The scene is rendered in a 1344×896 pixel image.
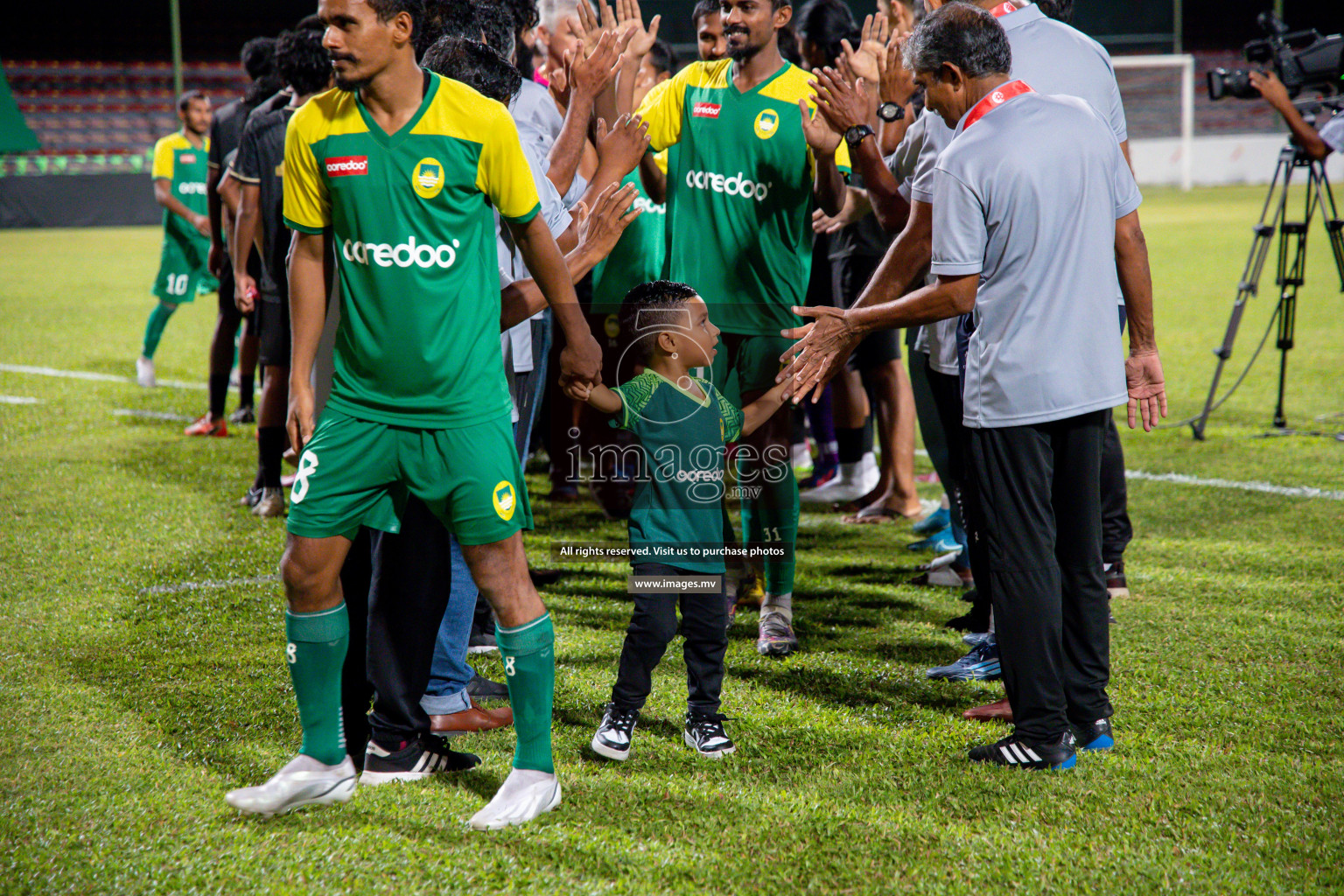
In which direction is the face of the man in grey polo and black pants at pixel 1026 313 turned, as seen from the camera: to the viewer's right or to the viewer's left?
to the viewer's left

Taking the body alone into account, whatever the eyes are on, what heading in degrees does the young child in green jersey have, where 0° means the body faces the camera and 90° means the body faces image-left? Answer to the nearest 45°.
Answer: approximately 315°

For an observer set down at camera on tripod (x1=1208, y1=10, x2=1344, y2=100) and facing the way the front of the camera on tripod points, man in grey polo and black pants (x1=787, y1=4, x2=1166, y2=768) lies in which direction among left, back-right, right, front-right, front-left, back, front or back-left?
left

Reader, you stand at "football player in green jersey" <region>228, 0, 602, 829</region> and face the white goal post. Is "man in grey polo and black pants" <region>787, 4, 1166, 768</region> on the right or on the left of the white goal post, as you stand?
right

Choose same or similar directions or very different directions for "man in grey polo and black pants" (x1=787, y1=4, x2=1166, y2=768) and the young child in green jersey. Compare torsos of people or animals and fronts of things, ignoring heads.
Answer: very different directions

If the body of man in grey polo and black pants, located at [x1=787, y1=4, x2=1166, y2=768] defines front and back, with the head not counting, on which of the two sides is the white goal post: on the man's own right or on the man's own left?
on the man's own right

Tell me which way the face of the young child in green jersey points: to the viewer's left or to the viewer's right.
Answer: to the viewer's right

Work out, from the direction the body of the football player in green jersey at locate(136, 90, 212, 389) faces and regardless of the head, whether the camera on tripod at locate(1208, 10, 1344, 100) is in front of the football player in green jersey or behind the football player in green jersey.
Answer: in front

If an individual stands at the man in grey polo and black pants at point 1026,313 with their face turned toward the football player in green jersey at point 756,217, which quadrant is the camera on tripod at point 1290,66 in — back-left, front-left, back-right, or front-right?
front-right

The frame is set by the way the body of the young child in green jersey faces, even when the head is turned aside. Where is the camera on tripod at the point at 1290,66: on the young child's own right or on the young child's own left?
on the young child's own left

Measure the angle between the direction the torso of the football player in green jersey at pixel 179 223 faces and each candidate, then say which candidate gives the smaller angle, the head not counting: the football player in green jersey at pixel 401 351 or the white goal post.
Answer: the football player in green jersey

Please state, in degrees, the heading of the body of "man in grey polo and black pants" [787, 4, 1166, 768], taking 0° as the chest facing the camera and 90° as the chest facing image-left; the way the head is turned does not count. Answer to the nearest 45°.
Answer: approximately 135°

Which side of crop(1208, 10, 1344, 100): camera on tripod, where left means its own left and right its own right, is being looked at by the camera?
left
